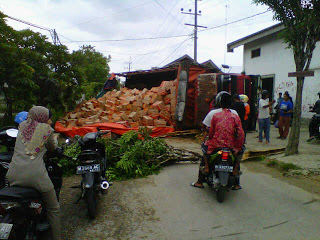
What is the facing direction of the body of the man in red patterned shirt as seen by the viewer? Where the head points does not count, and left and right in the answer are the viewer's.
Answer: facing away from the viewer

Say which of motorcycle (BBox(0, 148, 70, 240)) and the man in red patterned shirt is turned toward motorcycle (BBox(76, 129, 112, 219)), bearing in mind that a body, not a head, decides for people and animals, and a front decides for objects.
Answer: motorcycle (BBox(0, 148, 70, 240))

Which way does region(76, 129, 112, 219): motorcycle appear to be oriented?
away from the camera

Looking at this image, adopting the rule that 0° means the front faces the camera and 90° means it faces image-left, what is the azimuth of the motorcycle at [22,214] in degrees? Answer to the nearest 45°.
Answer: approximately 225°

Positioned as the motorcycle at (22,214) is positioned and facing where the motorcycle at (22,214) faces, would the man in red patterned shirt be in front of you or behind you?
in front

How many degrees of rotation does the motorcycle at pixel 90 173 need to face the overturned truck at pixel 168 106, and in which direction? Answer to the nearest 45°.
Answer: approximately 45° to its right

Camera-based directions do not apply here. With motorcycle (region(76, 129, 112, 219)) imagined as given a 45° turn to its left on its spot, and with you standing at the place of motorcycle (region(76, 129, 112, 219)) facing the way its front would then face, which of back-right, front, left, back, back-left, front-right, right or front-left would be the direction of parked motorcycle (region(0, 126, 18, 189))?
front-left

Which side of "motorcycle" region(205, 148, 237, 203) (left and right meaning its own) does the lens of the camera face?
back

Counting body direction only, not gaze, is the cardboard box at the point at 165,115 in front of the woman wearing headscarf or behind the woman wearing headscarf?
in front

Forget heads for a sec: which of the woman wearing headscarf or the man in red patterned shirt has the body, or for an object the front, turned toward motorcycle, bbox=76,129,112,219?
the woman wearing headscarf

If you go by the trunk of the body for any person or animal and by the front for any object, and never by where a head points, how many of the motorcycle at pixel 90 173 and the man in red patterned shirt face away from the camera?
2

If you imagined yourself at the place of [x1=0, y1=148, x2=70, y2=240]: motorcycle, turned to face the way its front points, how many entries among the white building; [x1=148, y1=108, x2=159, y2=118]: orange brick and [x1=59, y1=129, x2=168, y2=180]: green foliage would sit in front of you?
3

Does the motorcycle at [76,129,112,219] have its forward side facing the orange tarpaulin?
yes

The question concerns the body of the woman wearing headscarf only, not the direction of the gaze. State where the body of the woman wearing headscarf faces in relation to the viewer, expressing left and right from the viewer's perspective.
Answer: facing away from the viewer and to the right of the viewer
